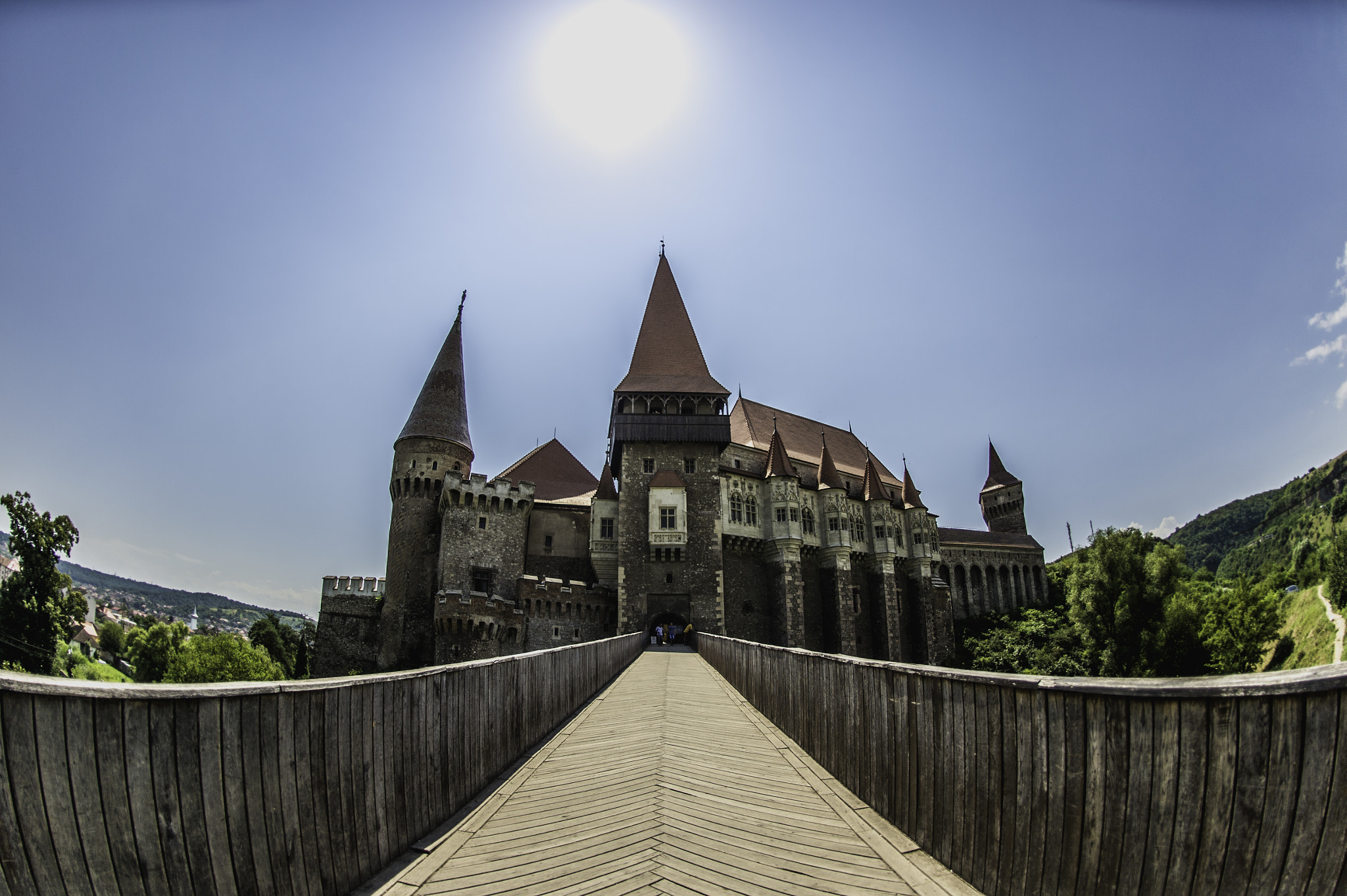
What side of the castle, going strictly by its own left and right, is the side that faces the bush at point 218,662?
right

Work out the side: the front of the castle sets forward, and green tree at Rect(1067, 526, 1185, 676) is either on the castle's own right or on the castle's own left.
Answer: on the castle's own left

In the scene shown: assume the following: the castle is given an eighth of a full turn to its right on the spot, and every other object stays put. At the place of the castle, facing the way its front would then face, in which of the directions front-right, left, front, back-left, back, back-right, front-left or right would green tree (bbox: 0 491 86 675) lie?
front-right

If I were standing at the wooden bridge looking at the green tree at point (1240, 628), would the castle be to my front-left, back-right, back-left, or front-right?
front-left

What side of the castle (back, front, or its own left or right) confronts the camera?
front

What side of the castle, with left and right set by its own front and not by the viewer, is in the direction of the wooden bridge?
front

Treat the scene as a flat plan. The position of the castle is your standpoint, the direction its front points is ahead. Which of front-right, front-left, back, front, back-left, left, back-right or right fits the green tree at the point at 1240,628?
left
